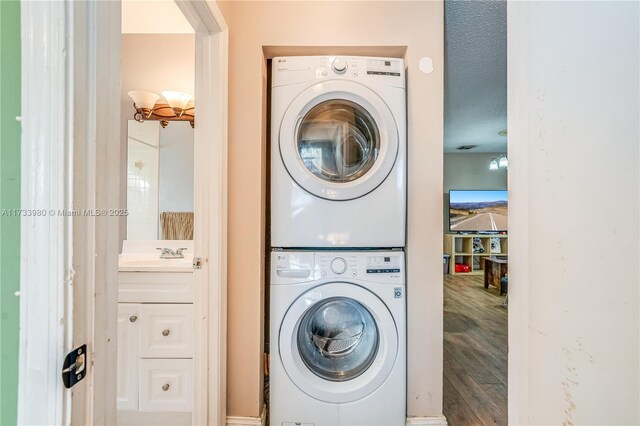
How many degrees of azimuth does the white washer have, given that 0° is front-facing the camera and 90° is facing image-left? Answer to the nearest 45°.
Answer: approximately 0°

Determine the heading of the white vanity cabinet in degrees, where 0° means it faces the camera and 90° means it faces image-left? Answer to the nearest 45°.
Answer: approximately 0°

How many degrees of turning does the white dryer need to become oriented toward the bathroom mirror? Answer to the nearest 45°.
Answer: approximately 135° to its right

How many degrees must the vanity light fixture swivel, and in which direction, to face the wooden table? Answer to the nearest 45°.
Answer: approximately 90° to its left

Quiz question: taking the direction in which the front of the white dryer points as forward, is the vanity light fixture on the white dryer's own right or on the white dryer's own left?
on the white dryer's own right

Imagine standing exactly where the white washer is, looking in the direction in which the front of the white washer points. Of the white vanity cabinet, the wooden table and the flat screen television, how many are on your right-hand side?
1
